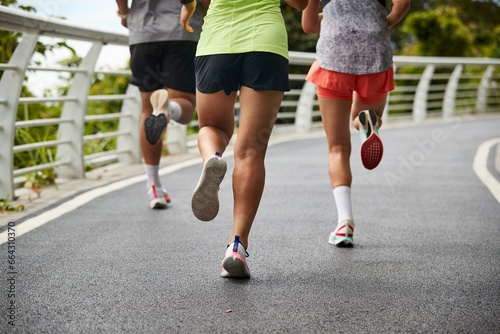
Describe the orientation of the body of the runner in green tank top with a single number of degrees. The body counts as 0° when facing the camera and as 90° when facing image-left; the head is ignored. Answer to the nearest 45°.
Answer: approximately 180°

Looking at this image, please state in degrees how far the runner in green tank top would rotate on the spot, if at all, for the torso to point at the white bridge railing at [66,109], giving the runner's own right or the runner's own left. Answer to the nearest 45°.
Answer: approximately 45° to the runner's own left
